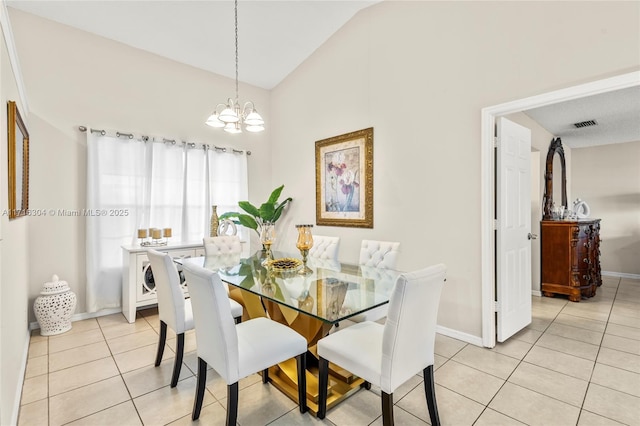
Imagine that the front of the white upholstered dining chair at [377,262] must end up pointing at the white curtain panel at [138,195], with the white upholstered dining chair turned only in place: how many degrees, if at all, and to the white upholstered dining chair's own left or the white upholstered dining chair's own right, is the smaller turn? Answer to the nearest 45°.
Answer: approximately 45° to the white upholstered dining chair's own right

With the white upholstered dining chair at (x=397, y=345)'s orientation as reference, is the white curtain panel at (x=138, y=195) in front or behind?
in front

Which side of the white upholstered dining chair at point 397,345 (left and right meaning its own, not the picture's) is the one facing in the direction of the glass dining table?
front

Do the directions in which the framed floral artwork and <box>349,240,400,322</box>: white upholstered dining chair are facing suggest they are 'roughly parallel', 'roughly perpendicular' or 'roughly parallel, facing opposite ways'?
roughly parallel

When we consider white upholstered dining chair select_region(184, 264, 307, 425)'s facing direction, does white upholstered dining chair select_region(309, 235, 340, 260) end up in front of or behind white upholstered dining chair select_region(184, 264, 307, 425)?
in front

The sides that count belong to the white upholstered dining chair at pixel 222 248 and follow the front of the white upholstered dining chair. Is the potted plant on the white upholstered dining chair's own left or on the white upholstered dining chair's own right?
on the white upholstered dining chair's own left

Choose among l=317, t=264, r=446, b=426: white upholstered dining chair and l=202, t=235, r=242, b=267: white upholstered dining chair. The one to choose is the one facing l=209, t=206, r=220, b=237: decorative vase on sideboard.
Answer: l=317, t=264, r=446, b=426: white upholstered dining chair

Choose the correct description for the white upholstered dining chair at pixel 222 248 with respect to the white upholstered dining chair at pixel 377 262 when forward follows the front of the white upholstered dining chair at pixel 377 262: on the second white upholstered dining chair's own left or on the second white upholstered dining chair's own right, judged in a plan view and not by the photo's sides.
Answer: on the second white upholstered dining chair's own right

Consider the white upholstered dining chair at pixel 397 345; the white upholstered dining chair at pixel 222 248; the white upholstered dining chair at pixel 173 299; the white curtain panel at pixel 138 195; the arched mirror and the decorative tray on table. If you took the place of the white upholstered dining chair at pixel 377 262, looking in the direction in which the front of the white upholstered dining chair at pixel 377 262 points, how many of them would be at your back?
1

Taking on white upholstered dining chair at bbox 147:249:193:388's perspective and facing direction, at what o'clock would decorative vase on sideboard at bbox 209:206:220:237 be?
The decorative vase on sideboard is roughly at 11 o'clock from the white upholstered dining chair.

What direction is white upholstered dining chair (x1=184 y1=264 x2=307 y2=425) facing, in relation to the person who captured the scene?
facing away from the viewer and to the right of the viewer

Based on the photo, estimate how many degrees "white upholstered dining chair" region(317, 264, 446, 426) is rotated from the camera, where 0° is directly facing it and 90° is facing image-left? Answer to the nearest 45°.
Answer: approximately 135°

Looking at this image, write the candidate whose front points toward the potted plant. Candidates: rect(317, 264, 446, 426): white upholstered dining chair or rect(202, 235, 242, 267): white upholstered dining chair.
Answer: rect(317, 264, 446, 426): white upholstered dining chair

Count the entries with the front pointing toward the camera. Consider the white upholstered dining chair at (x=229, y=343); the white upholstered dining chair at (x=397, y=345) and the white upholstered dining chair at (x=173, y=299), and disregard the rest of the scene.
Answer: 0

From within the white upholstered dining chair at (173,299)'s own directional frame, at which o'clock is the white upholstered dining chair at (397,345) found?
the white upholstered dining chair at (397,345) is roughly at 3 o'clock from the white upholstered dining chair at (173,299).
